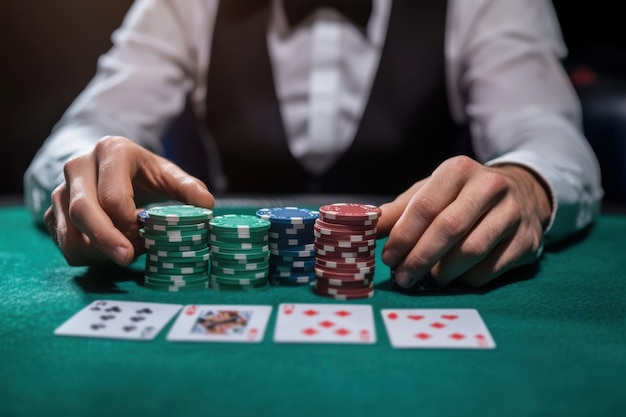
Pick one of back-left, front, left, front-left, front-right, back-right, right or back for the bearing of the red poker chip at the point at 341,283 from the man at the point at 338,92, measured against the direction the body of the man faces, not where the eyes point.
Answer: front

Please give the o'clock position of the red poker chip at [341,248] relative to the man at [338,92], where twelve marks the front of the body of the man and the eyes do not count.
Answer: The red poker chip is roughly at 12 o'clock from the man.

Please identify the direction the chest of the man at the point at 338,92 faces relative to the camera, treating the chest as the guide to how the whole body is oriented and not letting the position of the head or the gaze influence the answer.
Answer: toward the camera

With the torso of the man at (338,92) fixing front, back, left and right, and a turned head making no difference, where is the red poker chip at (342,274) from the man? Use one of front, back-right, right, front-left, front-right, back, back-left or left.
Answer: front

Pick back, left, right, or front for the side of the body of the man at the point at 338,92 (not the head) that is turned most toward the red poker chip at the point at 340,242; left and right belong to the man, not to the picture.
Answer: front

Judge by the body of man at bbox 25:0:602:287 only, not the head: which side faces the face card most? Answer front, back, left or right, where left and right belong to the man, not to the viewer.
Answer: front

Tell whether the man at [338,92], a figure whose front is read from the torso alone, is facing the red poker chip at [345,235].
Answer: yes

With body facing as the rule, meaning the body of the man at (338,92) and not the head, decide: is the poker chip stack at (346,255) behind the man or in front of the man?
in front

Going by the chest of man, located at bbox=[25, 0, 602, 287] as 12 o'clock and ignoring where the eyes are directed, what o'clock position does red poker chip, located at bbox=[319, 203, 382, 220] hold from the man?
The red poker chip is roughly at 12 o'clock from the man.

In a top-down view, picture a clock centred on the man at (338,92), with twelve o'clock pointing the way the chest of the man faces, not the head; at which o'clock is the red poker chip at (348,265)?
The red poker chip is roughly at 12 o'clock from the man.

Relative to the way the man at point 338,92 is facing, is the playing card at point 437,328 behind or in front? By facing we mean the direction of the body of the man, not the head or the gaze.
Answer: in front
